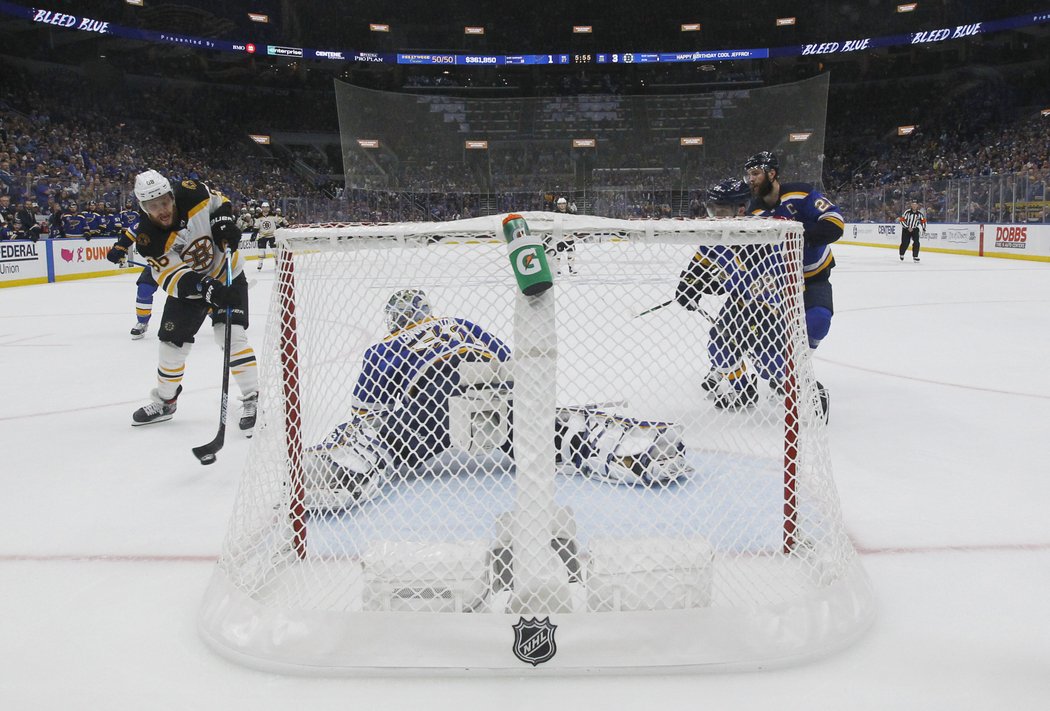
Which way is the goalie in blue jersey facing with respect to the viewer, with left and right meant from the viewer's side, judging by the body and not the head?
facing away from the viewer and to the left of the viewer

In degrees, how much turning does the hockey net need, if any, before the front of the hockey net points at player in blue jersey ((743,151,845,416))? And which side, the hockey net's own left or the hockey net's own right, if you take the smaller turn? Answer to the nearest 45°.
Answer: approximately 45° to the hockey net's own right

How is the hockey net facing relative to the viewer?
away from the camera

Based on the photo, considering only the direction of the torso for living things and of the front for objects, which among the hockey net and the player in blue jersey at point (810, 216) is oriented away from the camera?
the hockey net

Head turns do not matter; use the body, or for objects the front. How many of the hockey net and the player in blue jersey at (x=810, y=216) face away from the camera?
1

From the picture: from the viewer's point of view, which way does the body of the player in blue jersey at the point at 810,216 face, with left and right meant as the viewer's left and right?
facing the viewer and to the left of the viewer

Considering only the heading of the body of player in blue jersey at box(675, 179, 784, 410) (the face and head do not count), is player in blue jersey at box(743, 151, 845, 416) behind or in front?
behind

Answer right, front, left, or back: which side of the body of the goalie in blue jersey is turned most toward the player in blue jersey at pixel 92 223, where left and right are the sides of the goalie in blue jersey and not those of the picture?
front
